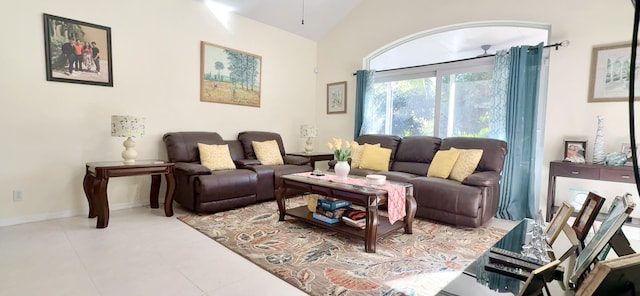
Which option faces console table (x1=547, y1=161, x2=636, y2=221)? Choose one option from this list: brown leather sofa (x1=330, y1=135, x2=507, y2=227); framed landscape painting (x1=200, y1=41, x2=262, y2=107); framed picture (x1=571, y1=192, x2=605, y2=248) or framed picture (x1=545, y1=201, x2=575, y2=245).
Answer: the framed landscape painting

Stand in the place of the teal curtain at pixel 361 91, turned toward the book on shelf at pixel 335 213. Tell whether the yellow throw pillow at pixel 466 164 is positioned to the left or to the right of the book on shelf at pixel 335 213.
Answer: left

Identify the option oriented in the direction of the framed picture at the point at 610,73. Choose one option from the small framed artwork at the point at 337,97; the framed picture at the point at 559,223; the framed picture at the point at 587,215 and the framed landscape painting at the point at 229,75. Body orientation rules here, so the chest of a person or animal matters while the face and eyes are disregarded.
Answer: the framed landscape painting

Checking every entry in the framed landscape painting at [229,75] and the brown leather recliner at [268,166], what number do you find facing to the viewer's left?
0

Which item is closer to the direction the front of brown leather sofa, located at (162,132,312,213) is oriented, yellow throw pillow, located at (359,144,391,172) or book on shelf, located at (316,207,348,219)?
the book on shelf

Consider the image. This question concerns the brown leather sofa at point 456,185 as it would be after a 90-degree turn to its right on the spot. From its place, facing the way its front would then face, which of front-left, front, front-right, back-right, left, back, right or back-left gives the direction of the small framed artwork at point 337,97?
front

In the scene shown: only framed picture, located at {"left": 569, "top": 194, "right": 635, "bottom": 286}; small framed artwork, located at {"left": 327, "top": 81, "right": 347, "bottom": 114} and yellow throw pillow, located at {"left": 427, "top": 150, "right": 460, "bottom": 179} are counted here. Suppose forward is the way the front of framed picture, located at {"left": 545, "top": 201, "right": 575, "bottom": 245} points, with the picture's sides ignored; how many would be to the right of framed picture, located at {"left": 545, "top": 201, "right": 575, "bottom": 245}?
2

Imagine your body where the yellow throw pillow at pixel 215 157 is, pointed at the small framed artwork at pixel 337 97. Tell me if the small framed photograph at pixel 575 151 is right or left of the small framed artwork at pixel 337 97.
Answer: right

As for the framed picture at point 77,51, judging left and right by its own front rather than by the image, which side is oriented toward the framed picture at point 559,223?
front

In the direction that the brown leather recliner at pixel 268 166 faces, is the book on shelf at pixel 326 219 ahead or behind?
ahead

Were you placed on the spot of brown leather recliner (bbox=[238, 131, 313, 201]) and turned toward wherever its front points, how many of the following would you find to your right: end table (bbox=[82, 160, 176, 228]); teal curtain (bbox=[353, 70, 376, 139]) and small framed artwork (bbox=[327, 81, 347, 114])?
1

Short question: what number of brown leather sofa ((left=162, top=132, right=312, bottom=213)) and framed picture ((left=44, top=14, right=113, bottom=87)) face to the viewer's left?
0

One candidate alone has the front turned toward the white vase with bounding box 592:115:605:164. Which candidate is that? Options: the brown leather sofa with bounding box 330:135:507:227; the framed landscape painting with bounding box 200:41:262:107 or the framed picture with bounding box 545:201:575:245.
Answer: the framed landscape painting

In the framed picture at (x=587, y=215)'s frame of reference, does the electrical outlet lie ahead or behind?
ahead

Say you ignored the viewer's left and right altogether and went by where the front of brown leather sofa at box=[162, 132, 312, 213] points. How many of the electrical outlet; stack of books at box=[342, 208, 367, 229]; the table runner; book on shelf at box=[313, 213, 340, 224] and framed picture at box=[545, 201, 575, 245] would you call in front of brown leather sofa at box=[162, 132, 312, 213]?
4

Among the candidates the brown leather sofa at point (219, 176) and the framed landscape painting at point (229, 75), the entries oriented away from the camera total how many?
0
